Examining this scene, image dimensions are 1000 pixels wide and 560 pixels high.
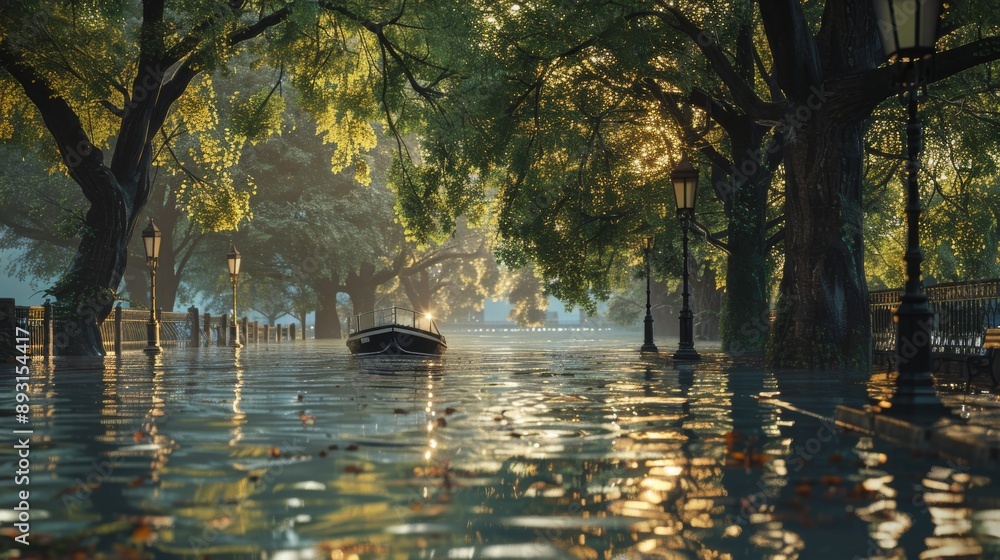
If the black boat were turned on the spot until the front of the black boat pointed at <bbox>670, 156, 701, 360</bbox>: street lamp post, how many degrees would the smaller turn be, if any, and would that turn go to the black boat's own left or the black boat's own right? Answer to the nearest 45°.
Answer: approximately 45° to the black boat's own left

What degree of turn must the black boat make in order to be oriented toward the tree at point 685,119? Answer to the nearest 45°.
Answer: approximately 45° to its left

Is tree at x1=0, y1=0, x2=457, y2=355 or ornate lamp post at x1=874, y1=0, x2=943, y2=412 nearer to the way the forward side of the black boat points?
the ornate lamp post

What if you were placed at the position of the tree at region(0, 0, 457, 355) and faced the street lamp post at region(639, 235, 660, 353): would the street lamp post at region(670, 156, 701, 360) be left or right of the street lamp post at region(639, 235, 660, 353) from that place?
right

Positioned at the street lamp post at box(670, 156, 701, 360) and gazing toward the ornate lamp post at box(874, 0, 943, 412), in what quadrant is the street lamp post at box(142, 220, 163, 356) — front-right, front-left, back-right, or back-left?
back-right

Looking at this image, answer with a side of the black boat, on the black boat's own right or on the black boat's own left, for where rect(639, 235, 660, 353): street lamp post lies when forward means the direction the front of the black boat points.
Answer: on the black boat's own left

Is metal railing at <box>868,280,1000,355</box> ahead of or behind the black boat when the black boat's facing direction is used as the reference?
ahead
